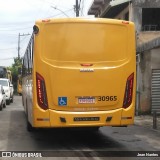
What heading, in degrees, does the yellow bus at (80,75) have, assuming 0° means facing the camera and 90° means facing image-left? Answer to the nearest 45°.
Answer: approximately 180°
